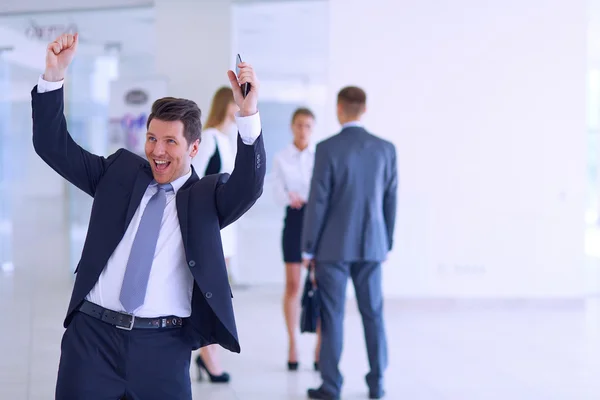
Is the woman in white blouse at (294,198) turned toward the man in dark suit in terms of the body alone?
yes

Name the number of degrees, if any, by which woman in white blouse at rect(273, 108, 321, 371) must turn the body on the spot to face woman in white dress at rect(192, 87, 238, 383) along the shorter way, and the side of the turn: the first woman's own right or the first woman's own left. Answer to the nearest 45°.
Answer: approximately 45° to the first woman's own right

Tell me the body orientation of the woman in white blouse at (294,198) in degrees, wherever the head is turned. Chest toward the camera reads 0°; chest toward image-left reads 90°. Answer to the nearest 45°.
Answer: approximately 0°

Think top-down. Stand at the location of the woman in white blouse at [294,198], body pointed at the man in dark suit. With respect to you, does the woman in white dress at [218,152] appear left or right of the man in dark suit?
right
